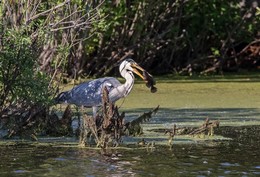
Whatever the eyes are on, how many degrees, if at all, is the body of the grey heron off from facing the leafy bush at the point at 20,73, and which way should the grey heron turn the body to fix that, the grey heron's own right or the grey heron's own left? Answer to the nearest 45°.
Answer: approximately 135° to the grey heron's own right

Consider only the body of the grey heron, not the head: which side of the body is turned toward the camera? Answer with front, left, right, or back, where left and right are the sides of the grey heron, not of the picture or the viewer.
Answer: right

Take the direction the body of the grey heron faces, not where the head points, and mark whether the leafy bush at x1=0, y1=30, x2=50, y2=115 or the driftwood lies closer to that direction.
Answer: the driftwood
